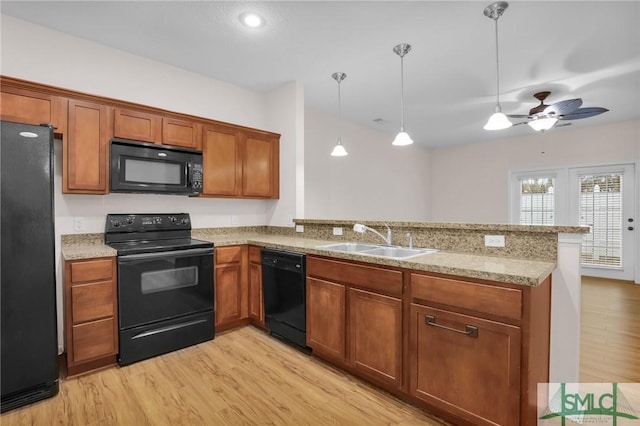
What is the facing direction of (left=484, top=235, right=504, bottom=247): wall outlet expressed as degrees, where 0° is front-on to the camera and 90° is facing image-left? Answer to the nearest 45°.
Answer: approximately 0°

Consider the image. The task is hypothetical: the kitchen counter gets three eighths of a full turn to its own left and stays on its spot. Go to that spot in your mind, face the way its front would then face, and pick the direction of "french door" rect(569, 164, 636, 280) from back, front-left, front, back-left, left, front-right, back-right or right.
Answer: front-left

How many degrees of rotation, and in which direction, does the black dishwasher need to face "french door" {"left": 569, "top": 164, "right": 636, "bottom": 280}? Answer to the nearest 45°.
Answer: approximately 135° to its left

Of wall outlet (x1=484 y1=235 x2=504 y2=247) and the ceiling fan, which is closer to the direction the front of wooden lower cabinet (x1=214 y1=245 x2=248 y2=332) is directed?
the wall outlet

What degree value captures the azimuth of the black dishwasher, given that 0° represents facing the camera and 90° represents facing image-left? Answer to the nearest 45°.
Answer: approximately 45°

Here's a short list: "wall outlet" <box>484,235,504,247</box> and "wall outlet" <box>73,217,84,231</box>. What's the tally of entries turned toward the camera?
2

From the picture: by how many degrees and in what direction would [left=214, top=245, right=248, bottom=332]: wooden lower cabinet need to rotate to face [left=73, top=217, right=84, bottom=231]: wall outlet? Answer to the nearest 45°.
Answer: approximately 135° to its right
